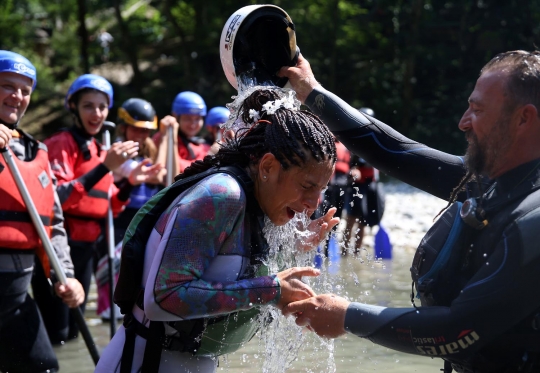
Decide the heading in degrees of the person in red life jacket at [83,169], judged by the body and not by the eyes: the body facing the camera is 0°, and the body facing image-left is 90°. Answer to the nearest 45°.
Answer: approximately 315°

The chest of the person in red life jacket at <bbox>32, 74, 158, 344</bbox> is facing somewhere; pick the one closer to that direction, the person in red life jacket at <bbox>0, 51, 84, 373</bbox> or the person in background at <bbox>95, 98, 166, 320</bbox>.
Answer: the person in red life jacket

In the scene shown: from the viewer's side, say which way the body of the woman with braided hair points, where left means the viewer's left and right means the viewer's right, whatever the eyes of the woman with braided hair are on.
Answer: facing to the right of the viewer

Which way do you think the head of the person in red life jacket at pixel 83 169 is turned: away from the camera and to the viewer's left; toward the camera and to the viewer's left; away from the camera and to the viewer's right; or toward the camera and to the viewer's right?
toward the camera and to the viewer's right

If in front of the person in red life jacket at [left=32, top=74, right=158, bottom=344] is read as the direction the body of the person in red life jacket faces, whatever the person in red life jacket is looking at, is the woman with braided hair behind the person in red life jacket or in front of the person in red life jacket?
in front
